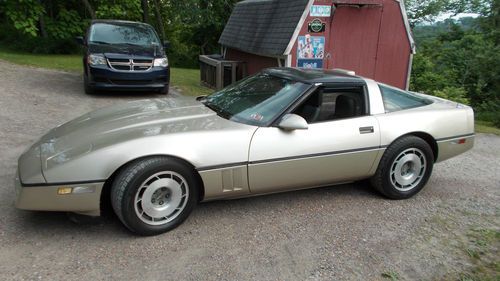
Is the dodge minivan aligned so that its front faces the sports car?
yes

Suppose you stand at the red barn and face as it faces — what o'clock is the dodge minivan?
The dodge minivan is roughly at 4 o'clock from the red barn.

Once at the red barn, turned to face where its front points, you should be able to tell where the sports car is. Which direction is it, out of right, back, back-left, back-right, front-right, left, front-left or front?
front-right

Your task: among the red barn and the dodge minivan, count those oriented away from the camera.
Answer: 0

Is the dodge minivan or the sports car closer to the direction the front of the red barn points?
the sports car

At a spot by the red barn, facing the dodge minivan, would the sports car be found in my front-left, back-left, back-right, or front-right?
front-left

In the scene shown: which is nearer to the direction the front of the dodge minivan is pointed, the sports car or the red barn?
the sports car

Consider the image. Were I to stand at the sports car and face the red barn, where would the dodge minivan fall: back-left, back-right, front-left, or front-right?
front-left

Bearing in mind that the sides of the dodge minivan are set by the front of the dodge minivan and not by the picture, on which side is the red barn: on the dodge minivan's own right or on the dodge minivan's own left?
on the dodge minivan's own left

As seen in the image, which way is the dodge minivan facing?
toward the camera
